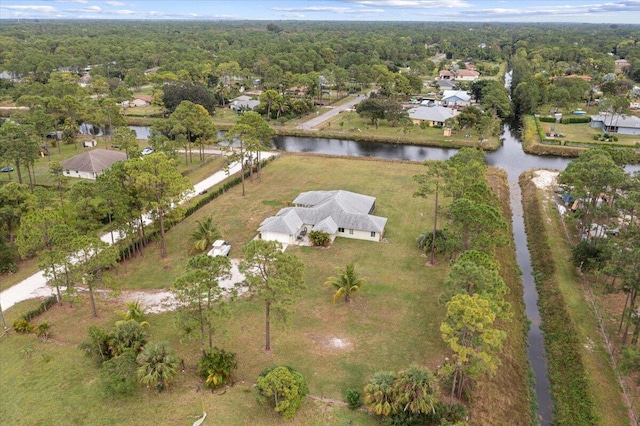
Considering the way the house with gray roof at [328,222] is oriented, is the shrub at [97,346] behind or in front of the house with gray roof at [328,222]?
in front

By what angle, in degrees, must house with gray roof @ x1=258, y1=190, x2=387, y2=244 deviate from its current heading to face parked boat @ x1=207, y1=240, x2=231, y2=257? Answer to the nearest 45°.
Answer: approximately 45° to its right

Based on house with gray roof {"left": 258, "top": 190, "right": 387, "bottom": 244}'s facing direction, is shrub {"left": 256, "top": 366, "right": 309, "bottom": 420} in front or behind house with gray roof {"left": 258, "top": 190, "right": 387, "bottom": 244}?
in front

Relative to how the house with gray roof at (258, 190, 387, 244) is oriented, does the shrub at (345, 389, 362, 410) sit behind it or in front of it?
in front

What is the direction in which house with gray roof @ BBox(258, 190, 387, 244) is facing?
toward the camera

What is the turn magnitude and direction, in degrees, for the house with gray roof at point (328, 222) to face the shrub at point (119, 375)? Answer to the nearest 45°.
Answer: approximately 45° to its right

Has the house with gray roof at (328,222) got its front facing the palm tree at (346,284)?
yes

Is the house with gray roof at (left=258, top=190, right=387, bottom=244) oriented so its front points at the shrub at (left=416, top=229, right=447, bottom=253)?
no

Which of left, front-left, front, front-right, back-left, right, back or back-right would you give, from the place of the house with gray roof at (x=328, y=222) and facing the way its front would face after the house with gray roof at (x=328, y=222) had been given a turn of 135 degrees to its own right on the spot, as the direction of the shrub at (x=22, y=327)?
left

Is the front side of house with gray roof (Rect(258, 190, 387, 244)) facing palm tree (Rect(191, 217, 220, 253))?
no

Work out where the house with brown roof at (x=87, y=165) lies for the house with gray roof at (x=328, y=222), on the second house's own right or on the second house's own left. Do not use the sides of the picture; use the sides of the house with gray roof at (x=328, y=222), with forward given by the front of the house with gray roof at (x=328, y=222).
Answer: on the second house's own right

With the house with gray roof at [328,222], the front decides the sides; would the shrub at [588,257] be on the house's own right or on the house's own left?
on the house's own left

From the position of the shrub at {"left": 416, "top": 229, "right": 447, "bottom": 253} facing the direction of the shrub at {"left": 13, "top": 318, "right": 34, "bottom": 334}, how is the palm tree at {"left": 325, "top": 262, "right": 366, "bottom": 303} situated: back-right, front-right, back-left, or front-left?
front-left
